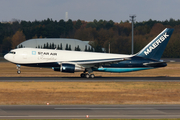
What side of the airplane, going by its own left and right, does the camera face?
left
